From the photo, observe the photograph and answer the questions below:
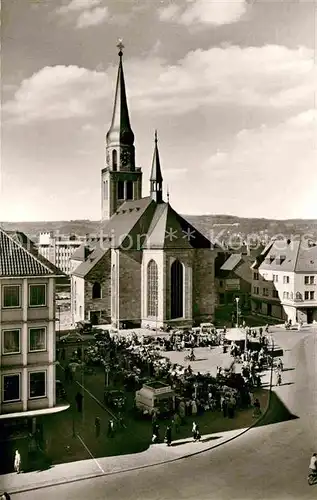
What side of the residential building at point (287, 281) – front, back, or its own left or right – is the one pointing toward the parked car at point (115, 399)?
front

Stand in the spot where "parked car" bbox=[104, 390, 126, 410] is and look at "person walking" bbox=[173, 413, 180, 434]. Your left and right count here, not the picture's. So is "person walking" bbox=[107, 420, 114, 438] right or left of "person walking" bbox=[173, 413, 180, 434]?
right

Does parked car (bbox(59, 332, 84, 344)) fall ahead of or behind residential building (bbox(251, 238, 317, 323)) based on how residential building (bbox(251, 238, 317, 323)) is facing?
ahead

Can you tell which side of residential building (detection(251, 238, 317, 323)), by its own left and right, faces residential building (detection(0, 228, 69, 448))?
front

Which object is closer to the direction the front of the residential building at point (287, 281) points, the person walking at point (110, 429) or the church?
the person walking

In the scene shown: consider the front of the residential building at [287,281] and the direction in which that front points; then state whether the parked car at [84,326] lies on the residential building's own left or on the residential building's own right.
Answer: on the residential building's own right

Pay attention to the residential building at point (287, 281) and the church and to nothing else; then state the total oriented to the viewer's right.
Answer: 0
